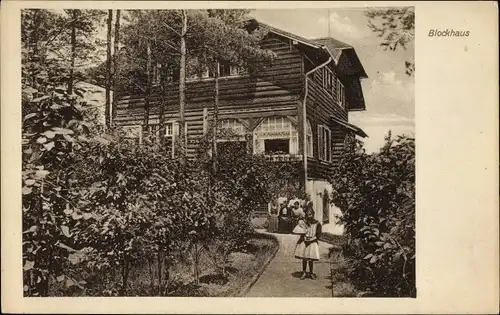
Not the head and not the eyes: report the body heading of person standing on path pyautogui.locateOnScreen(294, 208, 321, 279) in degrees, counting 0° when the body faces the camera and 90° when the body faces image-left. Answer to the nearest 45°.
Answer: approximately 0°

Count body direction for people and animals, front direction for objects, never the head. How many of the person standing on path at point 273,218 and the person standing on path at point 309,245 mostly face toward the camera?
2

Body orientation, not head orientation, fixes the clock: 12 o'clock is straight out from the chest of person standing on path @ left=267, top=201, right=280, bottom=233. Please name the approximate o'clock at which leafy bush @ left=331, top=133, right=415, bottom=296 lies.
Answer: The leafy bush is roughly at 12 o'clock from the person standing on path.
